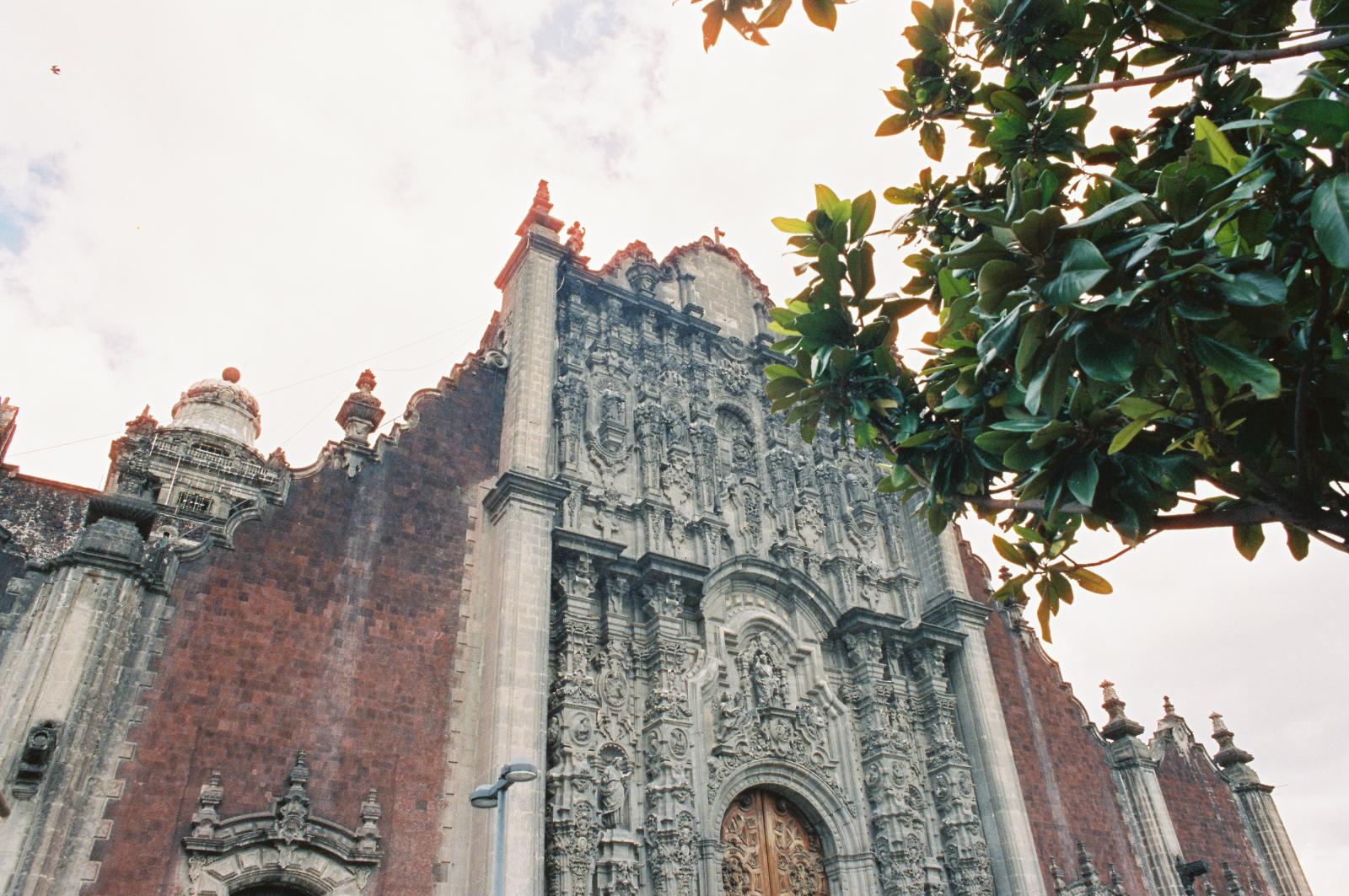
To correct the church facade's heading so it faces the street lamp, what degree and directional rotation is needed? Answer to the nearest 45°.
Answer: approximately 45° to its right

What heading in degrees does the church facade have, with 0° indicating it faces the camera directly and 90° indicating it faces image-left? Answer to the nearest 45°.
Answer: approximately 315°

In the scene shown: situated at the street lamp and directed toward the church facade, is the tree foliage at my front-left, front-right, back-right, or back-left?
back-right
